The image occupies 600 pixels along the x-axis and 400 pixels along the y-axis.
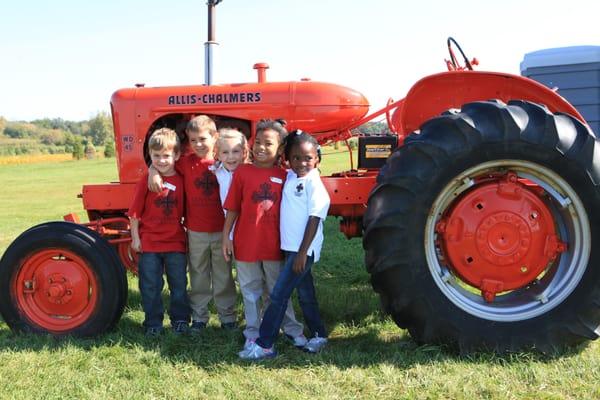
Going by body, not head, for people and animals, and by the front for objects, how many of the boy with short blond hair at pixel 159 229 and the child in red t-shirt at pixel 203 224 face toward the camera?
2

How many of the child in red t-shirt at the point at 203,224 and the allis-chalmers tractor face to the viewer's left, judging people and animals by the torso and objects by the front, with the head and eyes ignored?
1

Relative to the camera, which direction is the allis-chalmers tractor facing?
to the viewer's left

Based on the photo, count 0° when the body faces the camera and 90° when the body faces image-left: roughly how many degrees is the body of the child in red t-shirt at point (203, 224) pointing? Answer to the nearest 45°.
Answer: approximately 0°

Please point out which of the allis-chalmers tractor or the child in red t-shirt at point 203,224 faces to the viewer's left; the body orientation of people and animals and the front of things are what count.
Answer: the allis-chalmers tractor

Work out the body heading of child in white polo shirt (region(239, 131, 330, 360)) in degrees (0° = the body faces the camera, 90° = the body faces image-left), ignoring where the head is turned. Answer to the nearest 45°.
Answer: approximately 45°

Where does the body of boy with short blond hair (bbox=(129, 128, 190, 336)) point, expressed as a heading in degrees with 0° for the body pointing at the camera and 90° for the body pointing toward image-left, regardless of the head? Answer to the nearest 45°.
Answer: approximately 0°
